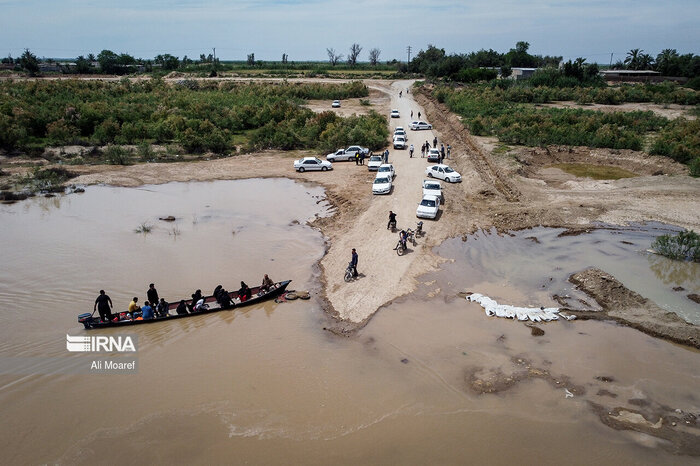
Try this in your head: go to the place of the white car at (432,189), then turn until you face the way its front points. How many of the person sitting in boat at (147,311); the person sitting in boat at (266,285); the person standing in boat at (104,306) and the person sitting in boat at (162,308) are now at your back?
0

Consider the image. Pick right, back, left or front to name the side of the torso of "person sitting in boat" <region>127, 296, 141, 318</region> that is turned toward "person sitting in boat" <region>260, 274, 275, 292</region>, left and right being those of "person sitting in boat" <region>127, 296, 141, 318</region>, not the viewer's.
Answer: front

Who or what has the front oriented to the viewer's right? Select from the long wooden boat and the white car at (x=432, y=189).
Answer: the long wooden boat

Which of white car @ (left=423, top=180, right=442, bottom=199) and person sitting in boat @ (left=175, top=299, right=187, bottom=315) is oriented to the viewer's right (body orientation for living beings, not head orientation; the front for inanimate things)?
the person sitting in boat

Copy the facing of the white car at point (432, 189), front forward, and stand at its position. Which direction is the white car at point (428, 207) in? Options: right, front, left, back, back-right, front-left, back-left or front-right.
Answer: front

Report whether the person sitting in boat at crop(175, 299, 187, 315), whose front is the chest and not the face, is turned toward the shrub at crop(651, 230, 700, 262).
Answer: yes

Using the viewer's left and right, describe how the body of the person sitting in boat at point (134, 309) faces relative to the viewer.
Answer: facing to the right of the viewer

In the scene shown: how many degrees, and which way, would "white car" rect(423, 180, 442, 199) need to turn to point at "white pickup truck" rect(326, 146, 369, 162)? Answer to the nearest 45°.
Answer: approximately 135° to its right

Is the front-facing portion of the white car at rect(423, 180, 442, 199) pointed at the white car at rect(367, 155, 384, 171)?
no

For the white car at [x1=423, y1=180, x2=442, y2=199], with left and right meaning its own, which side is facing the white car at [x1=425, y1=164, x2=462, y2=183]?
back

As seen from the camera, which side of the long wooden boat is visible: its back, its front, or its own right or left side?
right

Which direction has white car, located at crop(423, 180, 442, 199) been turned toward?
toward the camera

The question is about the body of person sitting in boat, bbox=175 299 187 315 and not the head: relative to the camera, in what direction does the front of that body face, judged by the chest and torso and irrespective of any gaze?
to the viewer's right

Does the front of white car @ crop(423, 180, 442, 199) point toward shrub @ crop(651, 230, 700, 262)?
no
